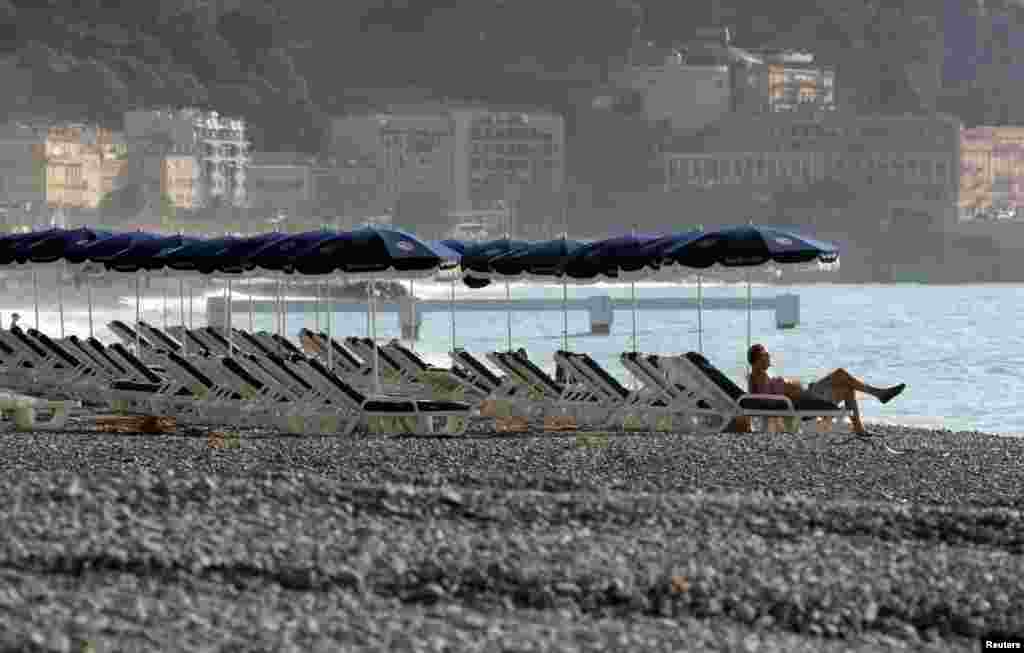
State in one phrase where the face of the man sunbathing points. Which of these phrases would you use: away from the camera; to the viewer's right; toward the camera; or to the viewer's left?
to the viewer's right

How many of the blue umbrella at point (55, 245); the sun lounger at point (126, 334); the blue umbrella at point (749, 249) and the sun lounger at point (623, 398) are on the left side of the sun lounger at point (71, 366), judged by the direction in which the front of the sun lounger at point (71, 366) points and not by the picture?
2

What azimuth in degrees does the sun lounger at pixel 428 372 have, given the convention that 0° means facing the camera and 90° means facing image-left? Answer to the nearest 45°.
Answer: approximately 270°

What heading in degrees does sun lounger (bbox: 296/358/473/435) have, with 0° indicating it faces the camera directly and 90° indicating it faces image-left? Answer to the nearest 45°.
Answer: approximately 270°

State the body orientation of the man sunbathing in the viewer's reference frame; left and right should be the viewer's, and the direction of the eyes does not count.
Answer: facing to the right of the viewer

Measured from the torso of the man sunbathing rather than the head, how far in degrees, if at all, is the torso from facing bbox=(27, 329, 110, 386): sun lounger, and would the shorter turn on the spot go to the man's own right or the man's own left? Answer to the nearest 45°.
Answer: approximately 135° to the man's own left

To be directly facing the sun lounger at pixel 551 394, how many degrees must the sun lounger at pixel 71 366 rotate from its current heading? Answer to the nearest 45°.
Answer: approximately 45° to its right

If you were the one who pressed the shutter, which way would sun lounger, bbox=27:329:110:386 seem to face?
facing to the right of the viewer
